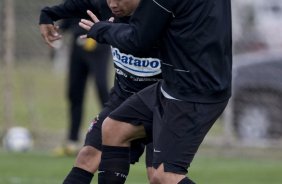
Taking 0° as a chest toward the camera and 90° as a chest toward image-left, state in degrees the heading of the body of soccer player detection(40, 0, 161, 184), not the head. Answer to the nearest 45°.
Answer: approximately 45°
